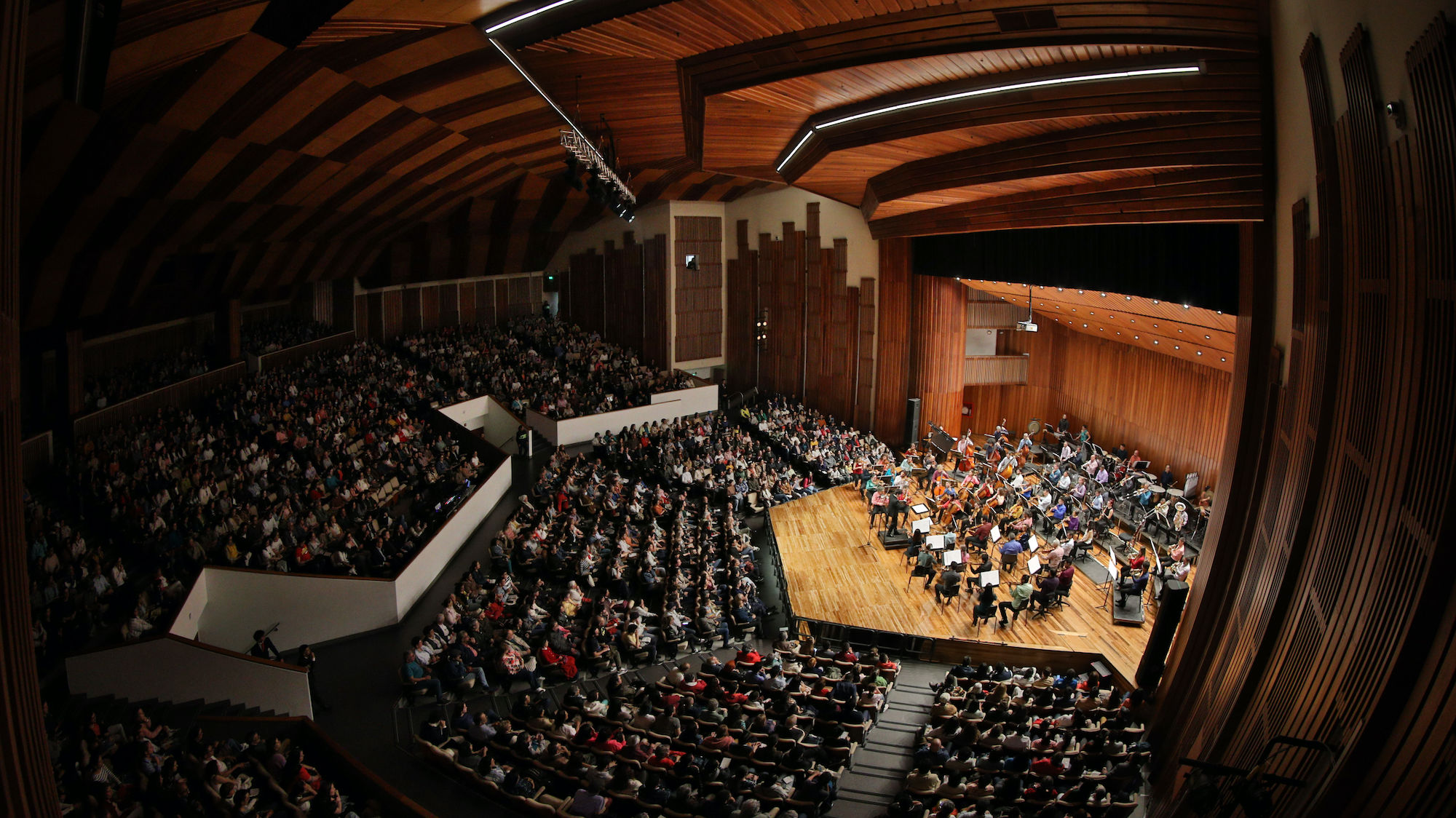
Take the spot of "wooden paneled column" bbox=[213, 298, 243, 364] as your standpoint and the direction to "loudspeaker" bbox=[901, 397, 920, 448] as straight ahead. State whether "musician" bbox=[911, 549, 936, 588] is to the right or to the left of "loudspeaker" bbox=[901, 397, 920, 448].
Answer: right

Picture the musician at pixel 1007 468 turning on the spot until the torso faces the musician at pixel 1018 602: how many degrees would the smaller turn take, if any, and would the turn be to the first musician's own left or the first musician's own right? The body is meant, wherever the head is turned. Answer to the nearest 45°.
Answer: approximately 45° to the first musician's own left

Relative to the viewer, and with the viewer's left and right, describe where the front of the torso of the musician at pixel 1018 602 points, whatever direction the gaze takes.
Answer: facing away from the viewer and to the left of the viewer

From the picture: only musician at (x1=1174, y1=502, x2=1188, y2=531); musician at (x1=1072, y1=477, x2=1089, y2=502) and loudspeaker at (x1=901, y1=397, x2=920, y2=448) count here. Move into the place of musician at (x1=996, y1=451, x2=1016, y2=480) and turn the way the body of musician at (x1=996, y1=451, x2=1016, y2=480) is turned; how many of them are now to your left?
2

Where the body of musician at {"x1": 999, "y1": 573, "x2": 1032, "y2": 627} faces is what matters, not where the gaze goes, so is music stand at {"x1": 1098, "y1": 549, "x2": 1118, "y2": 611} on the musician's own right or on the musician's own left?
on the musician's own right

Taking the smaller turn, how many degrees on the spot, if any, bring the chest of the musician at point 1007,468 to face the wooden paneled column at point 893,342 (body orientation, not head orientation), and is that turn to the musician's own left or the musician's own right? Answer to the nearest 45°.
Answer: approximately 90° to the musician's own right

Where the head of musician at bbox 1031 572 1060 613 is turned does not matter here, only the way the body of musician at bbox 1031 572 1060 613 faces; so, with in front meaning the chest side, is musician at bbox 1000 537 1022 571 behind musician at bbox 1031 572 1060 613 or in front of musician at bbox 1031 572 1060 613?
in front

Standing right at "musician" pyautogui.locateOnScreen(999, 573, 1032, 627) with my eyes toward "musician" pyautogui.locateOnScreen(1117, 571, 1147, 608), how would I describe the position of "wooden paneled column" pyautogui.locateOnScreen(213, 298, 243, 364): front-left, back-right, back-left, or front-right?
back-left

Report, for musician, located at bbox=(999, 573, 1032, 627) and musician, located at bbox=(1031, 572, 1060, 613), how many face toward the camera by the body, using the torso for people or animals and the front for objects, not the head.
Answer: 0

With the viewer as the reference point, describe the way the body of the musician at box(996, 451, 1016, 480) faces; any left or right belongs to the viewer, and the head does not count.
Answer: facing the viewer and to the left of the viewer

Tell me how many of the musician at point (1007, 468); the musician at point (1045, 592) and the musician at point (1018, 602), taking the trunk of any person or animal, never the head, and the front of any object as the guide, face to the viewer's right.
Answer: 0

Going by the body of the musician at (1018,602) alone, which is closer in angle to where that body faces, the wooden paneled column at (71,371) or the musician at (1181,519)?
the wooden paneled column

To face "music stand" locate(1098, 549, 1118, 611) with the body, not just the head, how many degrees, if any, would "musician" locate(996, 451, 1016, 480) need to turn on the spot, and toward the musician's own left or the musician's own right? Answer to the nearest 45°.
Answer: approximately 45° to the musician's own left

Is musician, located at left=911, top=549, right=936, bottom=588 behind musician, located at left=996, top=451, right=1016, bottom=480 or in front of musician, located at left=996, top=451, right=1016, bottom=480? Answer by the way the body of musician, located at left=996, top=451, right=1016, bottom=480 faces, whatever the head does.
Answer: in front

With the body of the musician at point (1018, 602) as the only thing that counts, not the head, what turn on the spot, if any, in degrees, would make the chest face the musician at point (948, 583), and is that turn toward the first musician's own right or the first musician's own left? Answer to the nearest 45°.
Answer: approximately 45° to the first musician's own left

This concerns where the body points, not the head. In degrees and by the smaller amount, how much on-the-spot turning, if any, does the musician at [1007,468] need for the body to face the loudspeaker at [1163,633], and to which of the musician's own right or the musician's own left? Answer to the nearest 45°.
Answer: approximately 45° to the musician's own left
